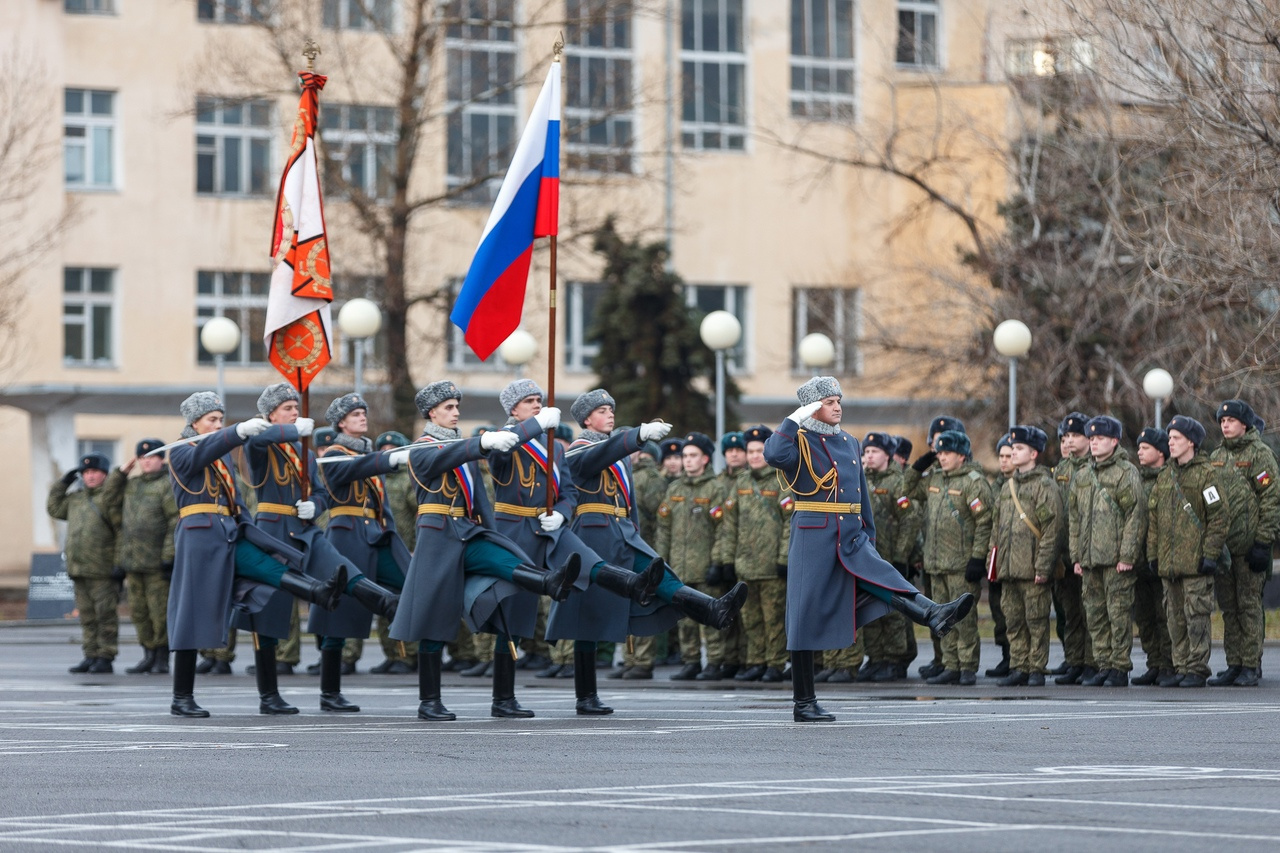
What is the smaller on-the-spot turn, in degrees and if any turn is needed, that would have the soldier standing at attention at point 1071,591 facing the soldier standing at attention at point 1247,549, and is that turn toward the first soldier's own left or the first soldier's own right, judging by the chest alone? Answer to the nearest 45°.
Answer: approximately 90° to the first soldier's own left

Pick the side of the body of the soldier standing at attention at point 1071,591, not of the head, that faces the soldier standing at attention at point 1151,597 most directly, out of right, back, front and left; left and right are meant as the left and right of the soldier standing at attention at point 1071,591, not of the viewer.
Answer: left

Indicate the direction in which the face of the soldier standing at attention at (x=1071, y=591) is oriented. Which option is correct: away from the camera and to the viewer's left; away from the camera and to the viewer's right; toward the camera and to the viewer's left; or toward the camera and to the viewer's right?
toward the camera and to the viewer's left

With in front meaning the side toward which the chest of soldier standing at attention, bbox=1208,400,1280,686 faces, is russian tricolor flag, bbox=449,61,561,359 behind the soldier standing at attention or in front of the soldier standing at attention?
in front

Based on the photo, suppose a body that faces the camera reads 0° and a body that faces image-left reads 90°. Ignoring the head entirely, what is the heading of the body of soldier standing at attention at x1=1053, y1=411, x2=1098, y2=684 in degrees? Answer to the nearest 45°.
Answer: approximately 45°

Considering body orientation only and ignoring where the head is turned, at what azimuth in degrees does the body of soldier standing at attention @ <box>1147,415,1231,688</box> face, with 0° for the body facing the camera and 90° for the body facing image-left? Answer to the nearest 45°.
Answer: approximately 45°

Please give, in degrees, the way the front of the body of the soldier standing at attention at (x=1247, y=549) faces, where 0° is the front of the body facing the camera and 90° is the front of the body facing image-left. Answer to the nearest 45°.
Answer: approximately 45°
